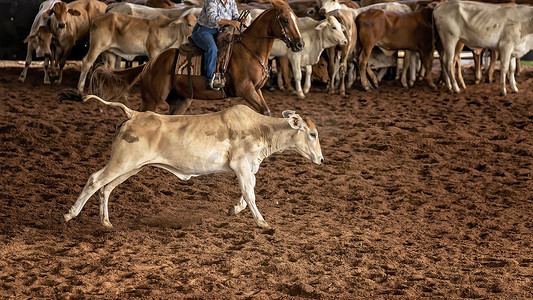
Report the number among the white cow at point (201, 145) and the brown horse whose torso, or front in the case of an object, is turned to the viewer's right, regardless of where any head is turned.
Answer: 2

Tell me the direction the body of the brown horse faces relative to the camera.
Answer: to the viewer's right

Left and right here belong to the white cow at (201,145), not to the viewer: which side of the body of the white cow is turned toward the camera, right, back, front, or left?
right

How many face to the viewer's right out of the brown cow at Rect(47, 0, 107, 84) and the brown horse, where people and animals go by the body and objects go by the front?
1

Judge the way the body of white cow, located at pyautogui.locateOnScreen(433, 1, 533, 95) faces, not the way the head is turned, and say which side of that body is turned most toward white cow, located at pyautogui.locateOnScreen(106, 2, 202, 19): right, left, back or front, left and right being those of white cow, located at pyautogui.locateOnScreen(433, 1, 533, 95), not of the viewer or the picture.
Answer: back
